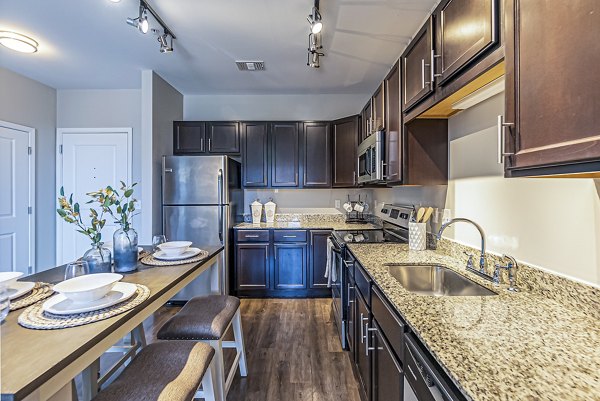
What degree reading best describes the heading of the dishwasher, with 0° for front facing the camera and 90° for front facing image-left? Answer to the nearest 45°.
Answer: approximately 45°

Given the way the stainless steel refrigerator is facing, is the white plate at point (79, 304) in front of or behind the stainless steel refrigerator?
in front

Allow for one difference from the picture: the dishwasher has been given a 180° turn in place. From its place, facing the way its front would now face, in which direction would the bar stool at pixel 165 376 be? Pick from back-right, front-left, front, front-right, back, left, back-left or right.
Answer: back-left

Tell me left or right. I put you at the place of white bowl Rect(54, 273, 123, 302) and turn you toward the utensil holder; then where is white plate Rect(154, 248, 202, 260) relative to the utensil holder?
left

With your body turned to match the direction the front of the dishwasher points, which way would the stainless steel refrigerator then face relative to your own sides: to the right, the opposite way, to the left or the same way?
to the left

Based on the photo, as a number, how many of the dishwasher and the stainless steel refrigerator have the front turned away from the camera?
0

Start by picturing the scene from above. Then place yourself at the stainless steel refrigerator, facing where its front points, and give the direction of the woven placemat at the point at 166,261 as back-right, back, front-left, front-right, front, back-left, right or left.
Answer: front

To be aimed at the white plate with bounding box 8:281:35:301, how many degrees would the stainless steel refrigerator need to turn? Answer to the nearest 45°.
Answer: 0° — it already faces it

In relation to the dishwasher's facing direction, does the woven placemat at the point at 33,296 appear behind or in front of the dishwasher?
in front

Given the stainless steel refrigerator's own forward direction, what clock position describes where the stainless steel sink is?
The stainless steel sink is roughly at 11 o'clock from the stainless steel refrigerator.

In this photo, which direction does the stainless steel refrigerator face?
toward the camera

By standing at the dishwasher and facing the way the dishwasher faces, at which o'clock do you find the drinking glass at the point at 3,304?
The drinking glass is roughly at 1 o'clock from the dishwasher.

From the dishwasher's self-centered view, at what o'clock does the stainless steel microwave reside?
The stainless steel microwave is roughly at 4 o'clock from the dishwasher.

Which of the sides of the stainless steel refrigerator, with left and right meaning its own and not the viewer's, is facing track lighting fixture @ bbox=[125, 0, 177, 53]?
front

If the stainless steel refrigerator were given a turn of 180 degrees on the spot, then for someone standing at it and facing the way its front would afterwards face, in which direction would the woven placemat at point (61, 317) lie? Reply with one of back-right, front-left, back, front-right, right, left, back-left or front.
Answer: back

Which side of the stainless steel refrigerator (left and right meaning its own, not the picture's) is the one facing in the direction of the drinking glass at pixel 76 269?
front
